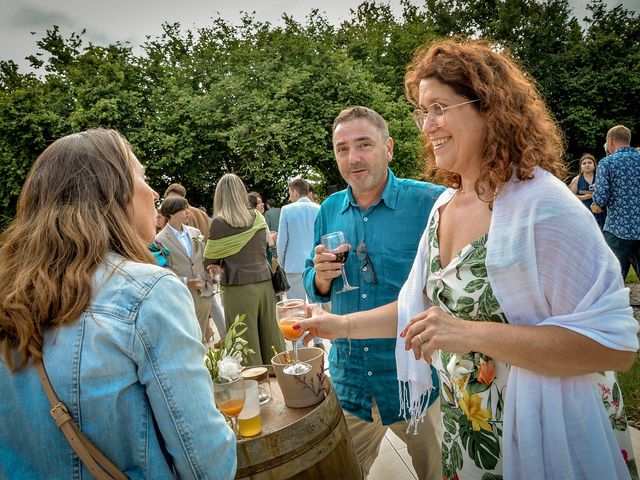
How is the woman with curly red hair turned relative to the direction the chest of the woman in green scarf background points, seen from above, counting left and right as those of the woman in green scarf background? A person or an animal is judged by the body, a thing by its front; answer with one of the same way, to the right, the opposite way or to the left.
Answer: to the left

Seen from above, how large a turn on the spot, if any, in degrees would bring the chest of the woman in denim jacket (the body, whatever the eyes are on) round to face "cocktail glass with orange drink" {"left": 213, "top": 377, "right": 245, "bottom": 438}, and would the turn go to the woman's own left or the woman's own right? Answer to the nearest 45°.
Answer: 0° — they already face it

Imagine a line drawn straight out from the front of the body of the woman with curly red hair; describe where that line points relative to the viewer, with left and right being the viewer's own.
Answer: facing the viewer and to the left of the viewer

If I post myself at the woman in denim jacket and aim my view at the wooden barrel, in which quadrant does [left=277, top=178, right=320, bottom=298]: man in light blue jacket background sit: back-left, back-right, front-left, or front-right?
front-left

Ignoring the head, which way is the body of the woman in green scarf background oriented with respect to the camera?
away from the camera

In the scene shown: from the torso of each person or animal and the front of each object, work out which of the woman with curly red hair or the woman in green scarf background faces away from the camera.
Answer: the woman in green scarf background

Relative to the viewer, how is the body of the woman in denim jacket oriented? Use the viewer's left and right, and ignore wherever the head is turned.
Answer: facing away from the viewer and to the right of the viewer

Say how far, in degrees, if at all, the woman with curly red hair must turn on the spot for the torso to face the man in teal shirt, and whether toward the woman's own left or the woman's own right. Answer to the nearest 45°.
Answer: approximately 90° to the woman's own right

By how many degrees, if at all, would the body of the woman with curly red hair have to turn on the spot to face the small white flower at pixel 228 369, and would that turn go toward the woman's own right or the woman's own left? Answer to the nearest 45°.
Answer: approximately 45° to the woman's own right

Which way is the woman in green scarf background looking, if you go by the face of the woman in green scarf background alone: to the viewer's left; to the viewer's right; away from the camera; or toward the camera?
away from the camera

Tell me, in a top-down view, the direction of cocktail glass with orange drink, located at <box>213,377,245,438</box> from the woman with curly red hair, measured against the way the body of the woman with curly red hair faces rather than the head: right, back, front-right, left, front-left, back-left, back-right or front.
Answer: front-right

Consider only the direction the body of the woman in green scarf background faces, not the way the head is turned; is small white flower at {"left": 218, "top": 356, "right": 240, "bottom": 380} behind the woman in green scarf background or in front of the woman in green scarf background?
behind

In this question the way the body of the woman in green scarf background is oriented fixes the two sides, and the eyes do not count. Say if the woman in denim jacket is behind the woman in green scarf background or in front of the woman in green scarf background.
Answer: behind

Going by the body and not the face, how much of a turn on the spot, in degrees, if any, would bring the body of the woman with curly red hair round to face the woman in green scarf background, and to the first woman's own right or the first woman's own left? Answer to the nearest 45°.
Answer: approximately 90° to the first woman's own right
